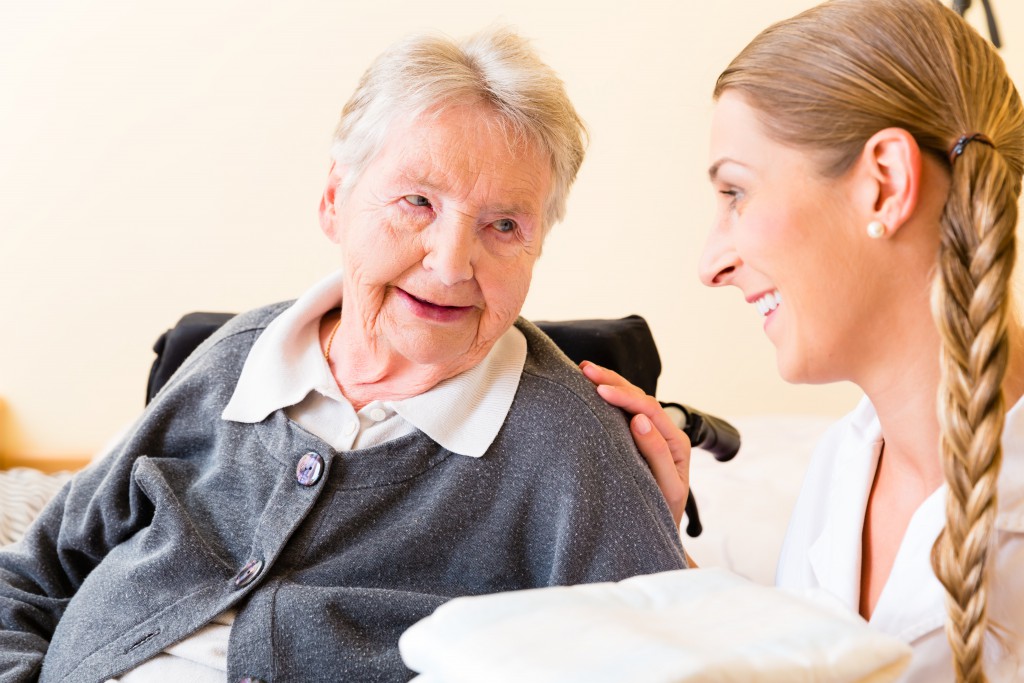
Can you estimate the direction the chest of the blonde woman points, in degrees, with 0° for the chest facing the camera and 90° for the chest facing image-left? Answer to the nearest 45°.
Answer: approximately 90°

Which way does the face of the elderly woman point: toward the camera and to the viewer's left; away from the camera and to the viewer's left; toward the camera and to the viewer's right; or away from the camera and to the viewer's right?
toward the camera and to the viewer's right

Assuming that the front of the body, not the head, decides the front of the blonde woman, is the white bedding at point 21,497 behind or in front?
in front

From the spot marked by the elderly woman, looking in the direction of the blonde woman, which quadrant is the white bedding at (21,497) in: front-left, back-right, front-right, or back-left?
back-left

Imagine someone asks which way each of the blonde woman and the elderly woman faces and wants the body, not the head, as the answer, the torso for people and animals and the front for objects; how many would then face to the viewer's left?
1

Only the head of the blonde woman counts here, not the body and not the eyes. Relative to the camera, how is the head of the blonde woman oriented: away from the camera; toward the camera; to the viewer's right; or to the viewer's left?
to the viewer's left
